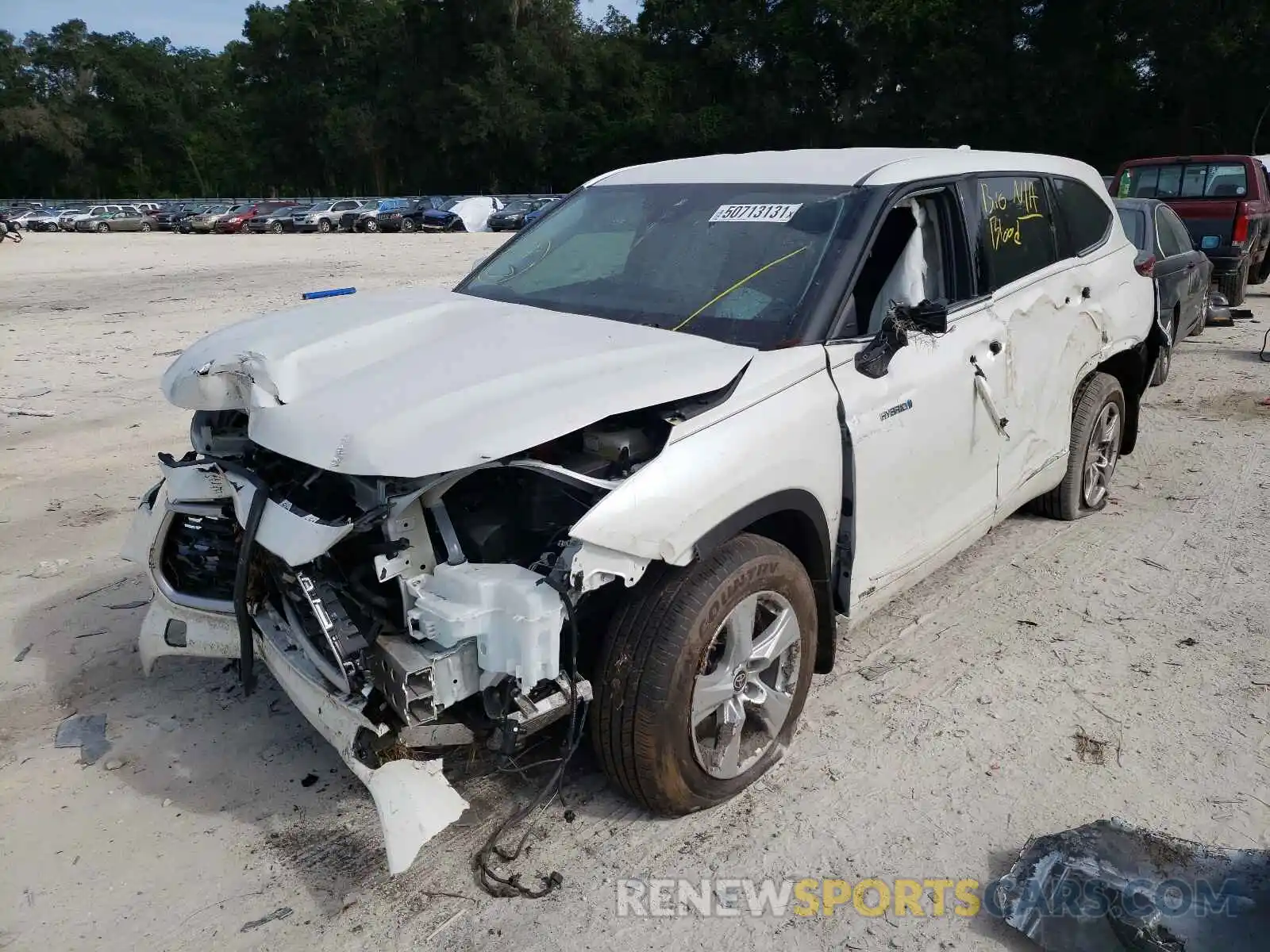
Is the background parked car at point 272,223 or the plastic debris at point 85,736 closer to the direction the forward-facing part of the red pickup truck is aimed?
the background parked car

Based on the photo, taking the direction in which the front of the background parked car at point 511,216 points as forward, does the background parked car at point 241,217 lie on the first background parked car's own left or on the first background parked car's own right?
on the first background parked car's own right

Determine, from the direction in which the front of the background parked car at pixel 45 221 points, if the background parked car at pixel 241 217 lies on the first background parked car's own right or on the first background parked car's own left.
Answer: on the first background parked car's own left

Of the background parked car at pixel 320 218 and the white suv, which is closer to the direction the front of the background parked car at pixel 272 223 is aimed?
the white suv

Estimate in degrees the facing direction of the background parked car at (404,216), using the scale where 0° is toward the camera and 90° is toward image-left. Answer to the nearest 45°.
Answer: approximately 45°

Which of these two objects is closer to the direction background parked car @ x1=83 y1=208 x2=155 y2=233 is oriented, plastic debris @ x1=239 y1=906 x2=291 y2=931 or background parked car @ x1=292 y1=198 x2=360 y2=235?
the plastic debris

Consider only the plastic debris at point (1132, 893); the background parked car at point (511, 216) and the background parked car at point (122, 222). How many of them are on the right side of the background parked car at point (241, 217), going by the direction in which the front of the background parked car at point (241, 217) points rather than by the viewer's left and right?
1

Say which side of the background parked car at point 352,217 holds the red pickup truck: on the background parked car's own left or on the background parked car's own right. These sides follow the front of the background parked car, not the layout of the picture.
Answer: on the background parked car's own left

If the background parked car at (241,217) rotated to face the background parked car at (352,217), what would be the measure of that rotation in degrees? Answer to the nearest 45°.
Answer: approximately 90° to its left

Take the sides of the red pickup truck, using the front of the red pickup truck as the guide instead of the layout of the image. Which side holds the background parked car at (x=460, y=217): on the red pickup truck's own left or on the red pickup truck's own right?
on the red pickup truck's own left

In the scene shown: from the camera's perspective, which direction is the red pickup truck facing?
away from the camera

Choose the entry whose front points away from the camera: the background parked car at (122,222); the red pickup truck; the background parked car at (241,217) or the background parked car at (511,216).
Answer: the red pickup truck

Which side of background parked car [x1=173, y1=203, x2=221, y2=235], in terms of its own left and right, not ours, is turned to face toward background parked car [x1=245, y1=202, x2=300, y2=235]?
left

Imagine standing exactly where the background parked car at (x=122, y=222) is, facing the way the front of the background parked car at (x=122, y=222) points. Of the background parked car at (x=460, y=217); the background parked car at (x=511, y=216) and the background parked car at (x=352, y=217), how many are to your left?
3
